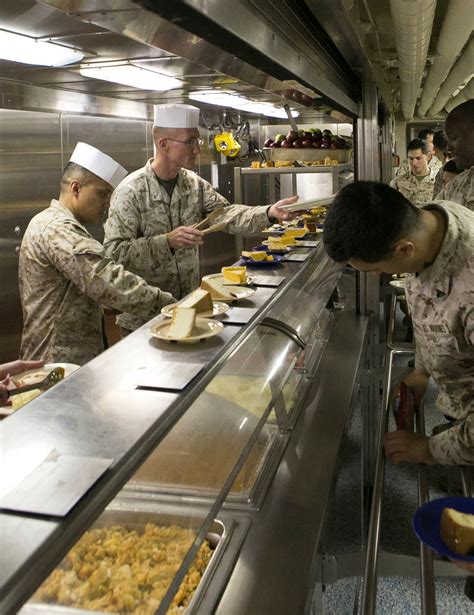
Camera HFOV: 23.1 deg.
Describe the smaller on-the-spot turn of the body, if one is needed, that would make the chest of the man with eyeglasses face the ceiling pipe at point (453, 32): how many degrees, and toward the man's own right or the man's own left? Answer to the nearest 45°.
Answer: approximately 90° to the man's own left

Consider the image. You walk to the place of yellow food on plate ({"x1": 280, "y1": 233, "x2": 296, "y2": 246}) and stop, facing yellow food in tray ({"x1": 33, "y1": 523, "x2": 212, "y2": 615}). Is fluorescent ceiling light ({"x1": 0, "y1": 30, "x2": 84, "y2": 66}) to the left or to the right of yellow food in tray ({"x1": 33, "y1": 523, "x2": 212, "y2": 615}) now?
right

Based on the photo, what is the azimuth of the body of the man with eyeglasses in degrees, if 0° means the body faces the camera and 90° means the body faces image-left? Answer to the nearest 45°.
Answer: approximately 315°

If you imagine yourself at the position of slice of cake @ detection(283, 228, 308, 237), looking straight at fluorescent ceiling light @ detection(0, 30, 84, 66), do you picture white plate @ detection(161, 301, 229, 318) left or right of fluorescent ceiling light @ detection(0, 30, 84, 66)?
left

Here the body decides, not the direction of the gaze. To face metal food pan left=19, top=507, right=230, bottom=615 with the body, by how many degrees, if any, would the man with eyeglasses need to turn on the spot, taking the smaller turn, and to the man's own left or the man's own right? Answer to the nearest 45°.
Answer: approximately 45° to the man's own right

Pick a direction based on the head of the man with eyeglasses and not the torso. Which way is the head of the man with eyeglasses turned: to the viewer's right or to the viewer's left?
to the viewer's right

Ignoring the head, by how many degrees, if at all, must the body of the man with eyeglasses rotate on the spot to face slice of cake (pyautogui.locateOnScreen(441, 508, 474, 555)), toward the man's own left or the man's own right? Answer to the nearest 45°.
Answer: approximately 45° to the man's own right

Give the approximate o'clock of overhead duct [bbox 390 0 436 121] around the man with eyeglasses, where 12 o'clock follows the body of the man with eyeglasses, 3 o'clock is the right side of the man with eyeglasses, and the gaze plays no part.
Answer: The overhead duct is roughly at 10 o'clock from the man with eyeglasses.
